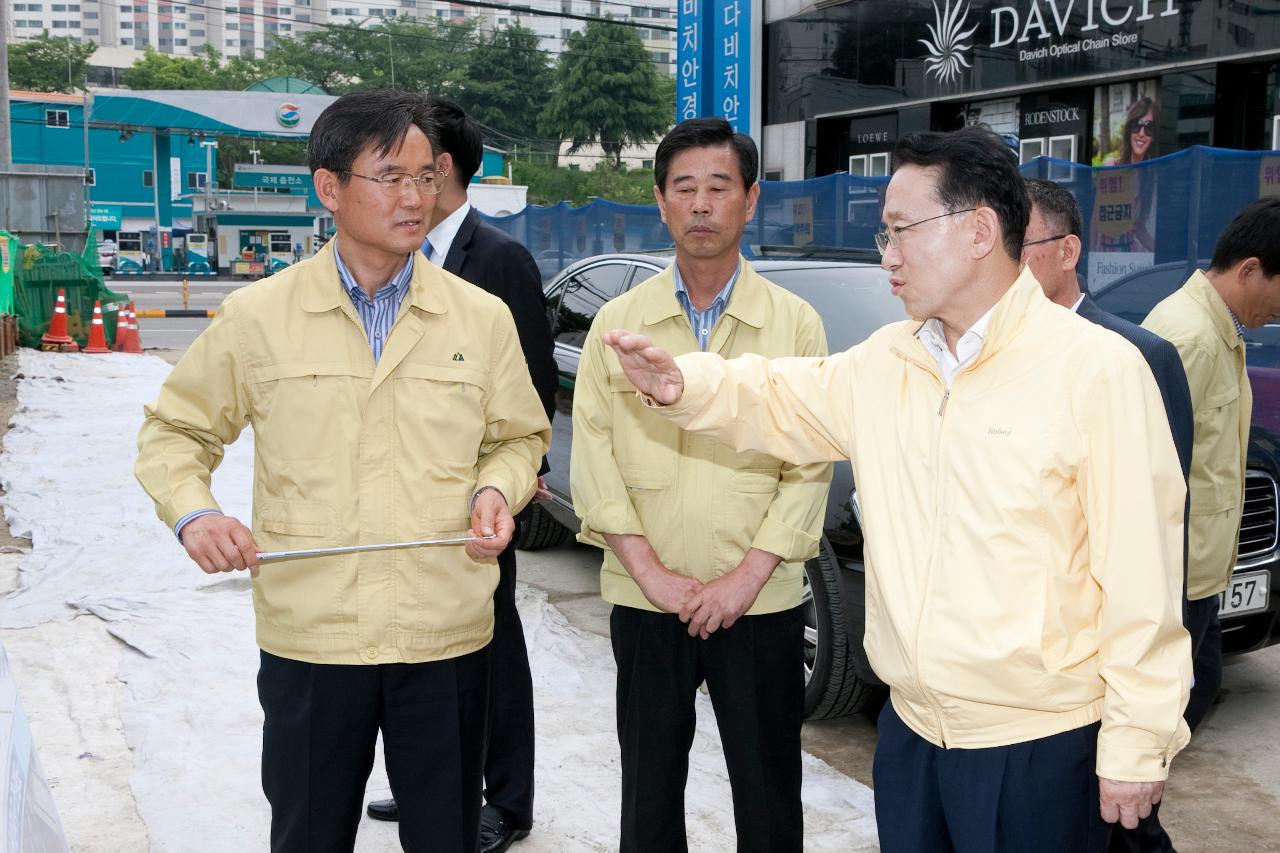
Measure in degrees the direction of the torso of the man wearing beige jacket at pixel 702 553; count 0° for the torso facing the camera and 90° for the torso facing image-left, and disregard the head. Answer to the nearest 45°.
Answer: approximately 0°

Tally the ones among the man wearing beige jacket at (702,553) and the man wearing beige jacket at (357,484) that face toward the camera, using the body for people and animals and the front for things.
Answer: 2

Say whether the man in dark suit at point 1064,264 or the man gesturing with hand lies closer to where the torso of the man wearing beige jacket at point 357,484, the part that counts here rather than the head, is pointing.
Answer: the man gesturing with hand

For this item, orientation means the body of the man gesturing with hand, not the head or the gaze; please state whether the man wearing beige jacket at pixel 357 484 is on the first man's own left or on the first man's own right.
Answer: on the first man's own right

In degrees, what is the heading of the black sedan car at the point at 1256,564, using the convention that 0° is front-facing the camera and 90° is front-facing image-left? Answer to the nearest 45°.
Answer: approximately 315°

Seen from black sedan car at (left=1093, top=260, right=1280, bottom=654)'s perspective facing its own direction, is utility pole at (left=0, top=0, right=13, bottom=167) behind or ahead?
behind

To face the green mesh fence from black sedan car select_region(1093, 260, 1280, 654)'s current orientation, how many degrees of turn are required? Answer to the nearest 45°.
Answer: approximately 180°

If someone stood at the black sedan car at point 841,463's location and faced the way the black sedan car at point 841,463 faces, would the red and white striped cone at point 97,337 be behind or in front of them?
behind

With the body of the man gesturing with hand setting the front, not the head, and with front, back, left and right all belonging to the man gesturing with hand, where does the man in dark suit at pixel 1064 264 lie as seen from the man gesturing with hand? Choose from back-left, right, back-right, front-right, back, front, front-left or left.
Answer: back-right

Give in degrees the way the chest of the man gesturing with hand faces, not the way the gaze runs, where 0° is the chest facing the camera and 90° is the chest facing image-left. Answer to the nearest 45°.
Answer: approximately 45°
